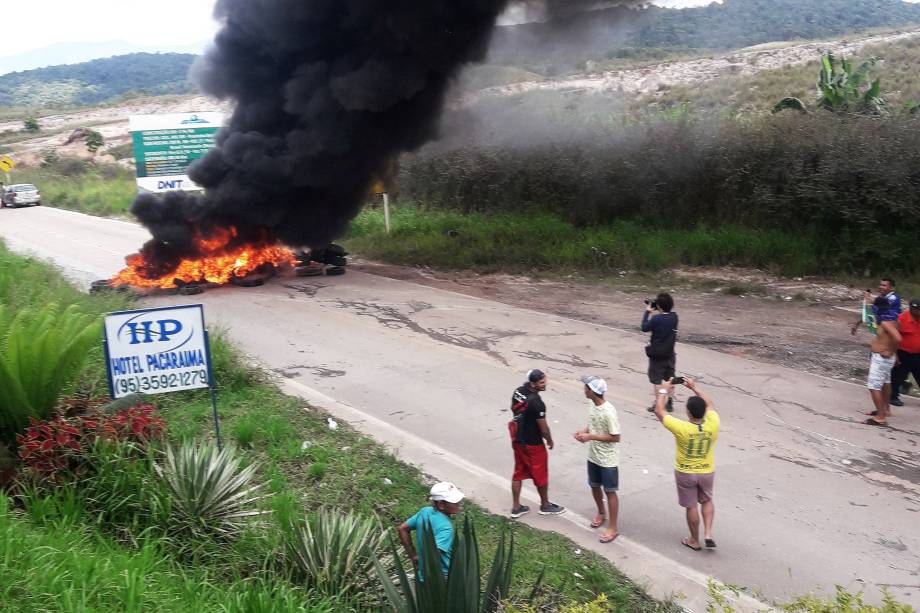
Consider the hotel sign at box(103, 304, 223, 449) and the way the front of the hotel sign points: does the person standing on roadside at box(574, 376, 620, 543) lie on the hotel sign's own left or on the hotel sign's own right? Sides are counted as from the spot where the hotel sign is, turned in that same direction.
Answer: on the hotel sign's own left

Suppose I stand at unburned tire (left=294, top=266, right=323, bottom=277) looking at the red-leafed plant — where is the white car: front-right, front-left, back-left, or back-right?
back-right

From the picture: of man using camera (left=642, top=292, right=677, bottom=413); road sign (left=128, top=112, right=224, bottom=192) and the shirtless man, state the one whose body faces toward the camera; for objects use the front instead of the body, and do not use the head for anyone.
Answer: the road sign

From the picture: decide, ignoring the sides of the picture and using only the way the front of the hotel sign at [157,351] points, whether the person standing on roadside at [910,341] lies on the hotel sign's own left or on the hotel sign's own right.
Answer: on the hotel sign's own left

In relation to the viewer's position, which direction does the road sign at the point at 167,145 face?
facing the viewer

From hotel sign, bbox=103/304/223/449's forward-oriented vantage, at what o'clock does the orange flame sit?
The orange flame is roughly at 6 o'clock from the hotel sign.

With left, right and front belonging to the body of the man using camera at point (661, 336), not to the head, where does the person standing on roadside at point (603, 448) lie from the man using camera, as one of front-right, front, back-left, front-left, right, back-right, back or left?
back-left

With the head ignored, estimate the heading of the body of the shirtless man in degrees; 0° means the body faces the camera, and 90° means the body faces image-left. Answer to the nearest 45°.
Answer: approximately 90°

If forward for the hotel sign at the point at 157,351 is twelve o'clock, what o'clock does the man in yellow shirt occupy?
The man in yellow shirt is roughly at 10 o'clock from the hotel sign.

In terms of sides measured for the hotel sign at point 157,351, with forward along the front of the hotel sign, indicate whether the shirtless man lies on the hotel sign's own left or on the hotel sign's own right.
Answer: on the hotel sign's own left

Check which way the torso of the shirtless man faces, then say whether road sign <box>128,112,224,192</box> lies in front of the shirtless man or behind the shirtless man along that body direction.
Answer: in front

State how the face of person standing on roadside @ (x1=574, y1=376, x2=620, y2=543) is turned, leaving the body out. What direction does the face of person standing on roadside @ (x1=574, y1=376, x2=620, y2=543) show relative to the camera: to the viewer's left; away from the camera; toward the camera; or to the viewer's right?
to the viewer's left

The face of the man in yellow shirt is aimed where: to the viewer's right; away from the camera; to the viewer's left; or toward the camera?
away from the camera

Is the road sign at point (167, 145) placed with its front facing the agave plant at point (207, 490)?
yes

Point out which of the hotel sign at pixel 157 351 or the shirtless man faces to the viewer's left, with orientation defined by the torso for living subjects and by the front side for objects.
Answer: the shirtless man

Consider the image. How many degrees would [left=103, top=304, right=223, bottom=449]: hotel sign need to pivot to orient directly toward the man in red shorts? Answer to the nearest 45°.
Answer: approximately 45° to its left

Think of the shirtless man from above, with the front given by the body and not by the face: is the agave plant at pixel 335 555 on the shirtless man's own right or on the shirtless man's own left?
on the shirtless man's own left

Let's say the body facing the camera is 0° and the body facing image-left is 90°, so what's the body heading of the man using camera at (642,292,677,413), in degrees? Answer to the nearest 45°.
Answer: approximately 135°

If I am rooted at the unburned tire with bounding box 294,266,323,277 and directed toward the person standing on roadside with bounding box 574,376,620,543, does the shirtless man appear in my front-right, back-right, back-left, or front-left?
front-left

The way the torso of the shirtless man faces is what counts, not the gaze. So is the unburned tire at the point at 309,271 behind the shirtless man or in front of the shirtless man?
in front

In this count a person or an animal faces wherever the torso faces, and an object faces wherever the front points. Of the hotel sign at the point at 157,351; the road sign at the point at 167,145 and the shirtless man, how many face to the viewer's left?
1

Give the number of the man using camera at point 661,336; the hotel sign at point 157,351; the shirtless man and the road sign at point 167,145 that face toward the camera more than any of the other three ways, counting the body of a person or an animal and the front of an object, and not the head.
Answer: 2
